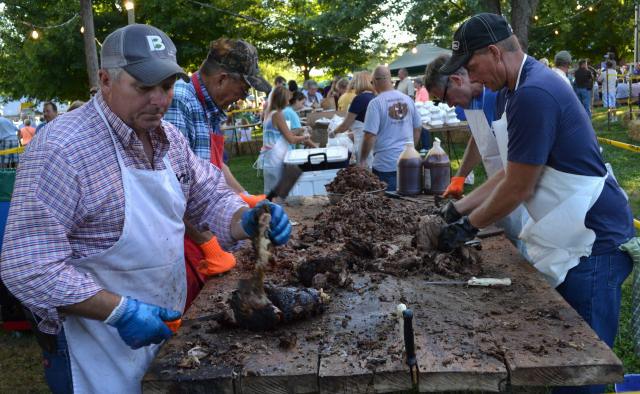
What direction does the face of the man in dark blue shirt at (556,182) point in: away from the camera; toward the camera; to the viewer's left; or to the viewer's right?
to the viewer's left

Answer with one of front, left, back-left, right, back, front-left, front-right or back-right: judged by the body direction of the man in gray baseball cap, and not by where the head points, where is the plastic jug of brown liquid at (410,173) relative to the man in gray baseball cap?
left

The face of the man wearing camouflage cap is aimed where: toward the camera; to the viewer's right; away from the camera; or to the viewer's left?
to the viewer's right

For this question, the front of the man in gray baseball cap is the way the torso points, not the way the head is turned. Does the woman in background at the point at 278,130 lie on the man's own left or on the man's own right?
on the man's own left

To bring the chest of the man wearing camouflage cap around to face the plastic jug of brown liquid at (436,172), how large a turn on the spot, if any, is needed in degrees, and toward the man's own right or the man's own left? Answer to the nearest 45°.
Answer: approximately 45° to the man's own left

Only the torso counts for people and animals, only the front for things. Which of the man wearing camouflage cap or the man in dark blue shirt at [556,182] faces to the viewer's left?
the man in dark blue shirt

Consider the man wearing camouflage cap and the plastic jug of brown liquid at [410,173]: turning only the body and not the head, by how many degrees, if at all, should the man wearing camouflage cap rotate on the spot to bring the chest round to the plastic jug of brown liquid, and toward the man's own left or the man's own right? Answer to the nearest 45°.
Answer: approximately 45° to the man's own left

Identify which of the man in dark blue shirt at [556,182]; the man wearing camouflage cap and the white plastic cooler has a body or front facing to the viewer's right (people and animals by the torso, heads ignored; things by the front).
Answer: the man wearing camouflage cap

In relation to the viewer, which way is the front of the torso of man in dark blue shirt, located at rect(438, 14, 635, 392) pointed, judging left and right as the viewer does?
facing to the left of the viewer

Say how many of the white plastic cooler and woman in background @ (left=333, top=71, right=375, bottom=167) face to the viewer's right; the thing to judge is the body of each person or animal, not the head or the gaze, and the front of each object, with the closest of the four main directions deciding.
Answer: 0

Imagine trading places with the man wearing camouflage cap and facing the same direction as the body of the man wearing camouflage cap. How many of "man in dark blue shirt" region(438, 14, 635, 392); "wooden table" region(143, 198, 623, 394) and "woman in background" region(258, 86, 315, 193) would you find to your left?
1

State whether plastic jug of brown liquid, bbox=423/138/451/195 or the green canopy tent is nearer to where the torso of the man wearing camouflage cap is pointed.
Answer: the plastic jug of brown liquid

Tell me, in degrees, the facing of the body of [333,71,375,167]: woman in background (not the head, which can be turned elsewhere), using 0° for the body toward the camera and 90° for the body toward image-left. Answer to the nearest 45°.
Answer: approximately 135°
